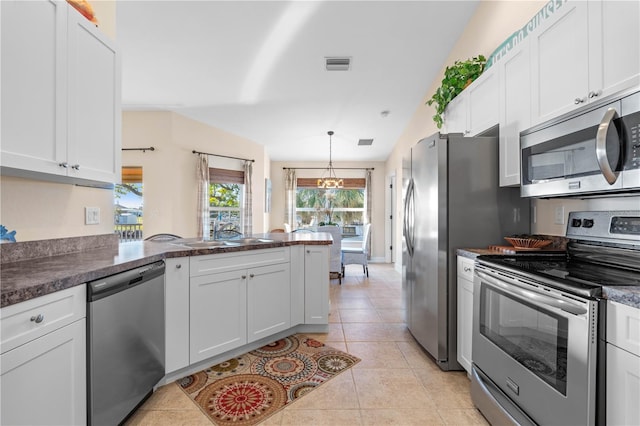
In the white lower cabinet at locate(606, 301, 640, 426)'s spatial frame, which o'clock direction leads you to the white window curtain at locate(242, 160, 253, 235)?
The white window curtain is roughly at 2 o'clock from the white lower cabinet.

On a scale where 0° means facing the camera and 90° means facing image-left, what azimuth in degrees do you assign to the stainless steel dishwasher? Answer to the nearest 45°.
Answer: approximately 315°

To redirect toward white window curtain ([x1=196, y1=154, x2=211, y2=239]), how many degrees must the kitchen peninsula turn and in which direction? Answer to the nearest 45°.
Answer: approximately 135° to its left

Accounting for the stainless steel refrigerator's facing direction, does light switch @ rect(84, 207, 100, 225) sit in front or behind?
in front

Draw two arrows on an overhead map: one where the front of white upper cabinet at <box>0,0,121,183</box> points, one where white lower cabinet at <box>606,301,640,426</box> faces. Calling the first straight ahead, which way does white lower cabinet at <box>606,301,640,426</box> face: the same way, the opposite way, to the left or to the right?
the opposite way

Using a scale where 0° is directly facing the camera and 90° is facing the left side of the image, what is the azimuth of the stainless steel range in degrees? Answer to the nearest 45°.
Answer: approximately 45°

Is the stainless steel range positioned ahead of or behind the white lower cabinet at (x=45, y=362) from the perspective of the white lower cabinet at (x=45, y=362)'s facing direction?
ahead

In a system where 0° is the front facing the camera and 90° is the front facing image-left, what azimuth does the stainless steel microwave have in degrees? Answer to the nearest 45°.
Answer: approximately 45°

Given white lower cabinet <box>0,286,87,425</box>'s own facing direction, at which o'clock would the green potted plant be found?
The green potted plant is roughly at 11 o'clock from the white lower cabinet.

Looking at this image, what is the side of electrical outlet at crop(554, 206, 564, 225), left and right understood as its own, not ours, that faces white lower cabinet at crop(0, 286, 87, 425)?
front
